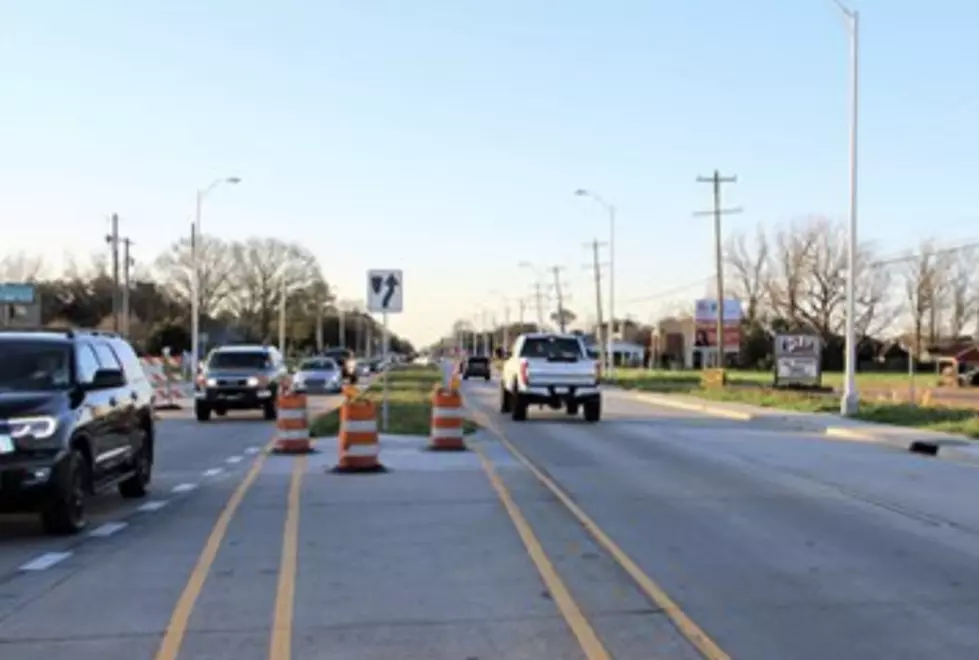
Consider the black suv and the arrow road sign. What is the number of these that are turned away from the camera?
0

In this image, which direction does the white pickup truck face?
away from the camera

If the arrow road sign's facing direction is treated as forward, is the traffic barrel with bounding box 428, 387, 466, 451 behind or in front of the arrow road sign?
in front

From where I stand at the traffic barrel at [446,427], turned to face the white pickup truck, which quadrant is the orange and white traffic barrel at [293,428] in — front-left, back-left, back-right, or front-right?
back-left

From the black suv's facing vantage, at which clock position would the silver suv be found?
The silver suv is roughly at 5 o'clock from the black suv.

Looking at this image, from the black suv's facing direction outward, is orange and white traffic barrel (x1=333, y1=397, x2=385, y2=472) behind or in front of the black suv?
behind

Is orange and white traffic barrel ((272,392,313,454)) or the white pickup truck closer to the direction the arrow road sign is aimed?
the orange and white traffic barrel

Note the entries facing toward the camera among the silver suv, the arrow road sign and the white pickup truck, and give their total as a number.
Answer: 2

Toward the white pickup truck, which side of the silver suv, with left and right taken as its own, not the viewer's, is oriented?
left

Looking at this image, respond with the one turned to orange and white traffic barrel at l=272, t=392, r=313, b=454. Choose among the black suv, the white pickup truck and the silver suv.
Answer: the silver suv

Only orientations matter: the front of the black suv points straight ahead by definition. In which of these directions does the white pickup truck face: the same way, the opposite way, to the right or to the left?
the opposite way

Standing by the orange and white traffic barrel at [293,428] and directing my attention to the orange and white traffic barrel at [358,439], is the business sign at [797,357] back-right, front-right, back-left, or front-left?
back-left

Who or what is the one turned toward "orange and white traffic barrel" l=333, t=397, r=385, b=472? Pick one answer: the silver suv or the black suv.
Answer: the silver suv
